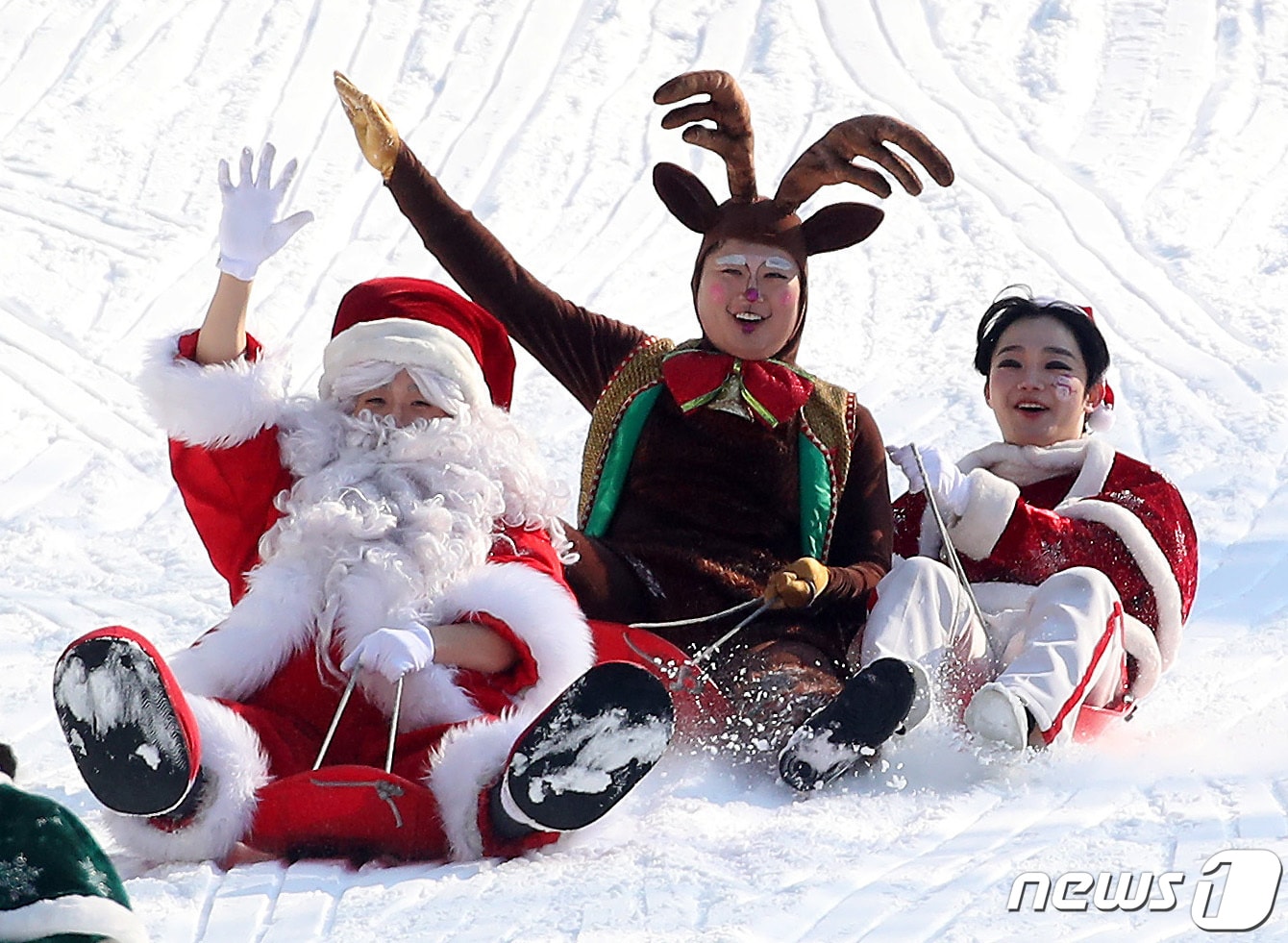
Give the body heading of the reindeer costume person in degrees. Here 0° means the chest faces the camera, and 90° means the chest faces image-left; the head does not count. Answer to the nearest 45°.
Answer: approximately 0°

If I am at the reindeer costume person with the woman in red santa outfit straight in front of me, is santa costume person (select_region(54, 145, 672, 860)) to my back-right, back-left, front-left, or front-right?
back-right

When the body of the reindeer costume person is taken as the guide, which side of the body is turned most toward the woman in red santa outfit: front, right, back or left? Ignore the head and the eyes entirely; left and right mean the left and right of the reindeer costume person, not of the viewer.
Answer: left

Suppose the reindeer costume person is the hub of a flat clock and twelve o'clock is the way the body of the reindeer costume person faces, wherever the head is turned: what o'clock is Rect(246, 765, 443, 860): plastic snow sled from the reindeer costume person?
The plastic snow sled is roughly at 1 o'clock from the reindeer costume person.

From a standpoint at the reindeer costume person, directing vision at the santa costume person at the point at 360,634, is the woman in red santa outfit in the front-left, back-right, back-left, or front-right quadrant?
back-left

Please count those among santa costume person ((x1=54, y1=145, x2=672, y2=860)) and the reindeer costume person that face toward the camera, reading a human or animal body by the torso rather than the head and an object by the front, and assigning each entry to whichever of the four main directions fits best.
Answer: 2

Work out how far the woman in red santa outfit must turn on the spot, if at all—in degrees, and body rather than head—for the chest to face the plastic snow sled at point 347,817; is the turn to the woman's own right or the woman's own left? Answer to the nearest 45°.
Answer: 0° — they already face it

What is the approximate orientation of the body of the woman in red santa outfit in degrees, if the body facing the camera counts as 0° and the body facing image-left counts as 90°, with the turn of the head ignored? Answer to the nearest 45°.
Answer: approximately 45°

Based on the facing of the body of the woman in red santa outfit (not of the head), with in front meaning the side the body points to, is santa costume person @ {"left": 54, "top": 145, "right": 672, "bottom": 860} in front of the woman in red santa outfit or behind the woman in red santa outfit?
in front
